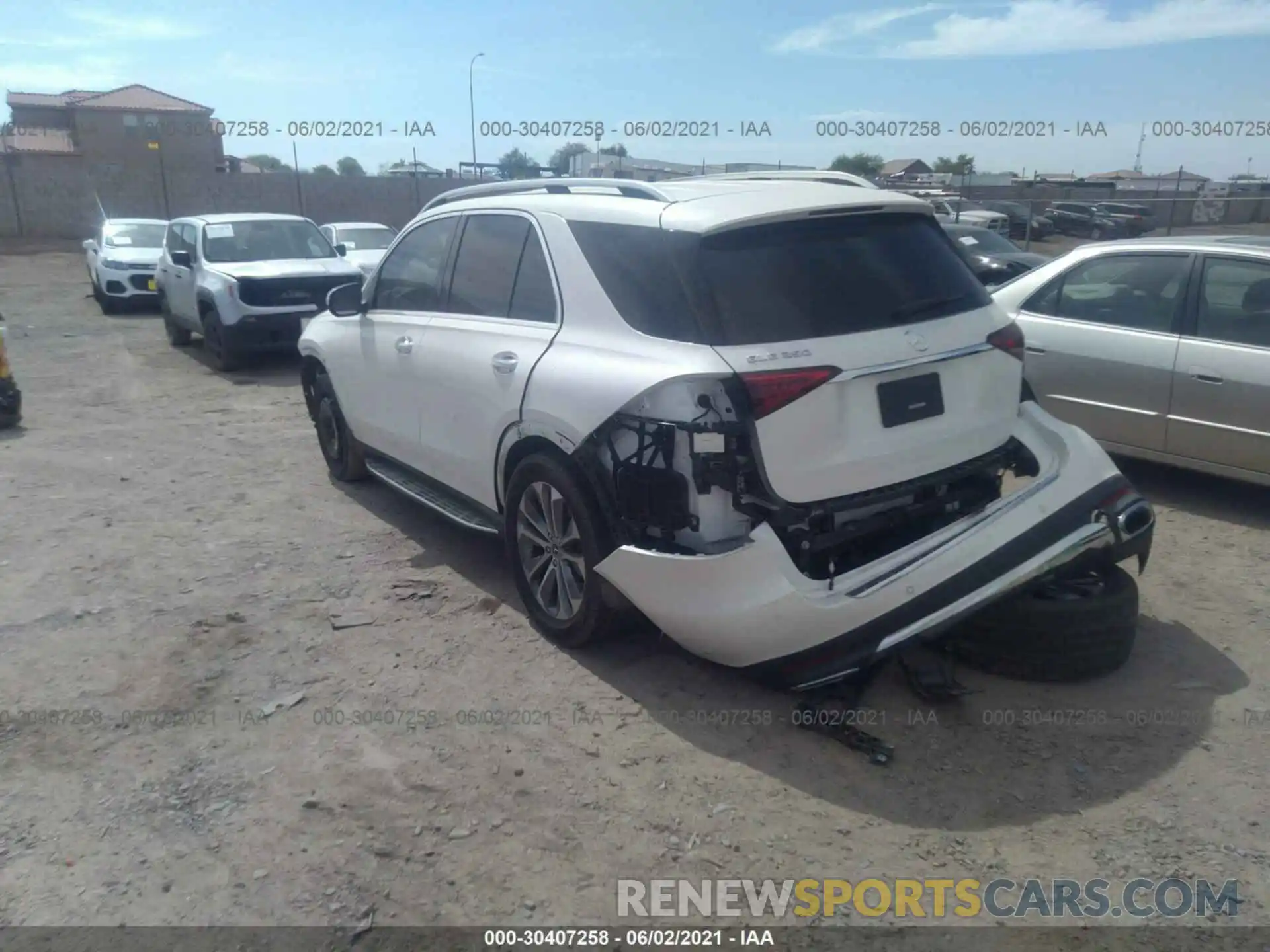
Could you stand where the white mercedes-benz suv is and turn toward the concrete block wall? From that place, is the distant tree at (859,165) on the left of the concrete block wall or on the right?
right

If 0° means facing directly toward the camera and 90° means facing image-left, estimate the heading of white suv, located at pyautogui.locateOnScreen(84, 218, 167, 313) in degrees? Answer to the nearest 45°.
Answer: approximately 315°

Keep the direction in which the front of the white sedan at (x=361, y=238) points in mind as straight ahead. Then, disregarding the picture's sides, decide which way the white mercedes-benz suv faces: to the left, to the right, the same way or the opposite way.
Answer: the opposite way

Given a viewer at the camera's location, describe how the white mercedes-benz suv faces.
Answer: facing away from the viewer and to the left of the viewer

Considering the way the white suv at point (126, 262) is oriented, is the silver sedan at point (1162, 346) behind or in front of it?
in front

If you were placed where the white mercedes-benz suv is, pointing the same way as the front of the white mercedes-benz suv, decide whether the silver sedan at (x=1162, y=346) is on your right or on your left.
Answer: on your right

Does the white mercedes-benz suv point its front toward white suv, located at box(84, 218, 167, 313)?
yes

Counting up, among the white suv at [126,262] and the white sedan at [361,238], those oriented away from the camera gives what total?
0

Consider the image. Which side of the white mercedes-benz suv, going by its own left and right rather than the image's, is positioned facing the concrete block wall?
front

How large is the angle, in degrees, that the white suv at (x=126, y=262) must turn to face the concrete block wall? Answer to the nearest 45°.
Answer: approximately 135° to its left

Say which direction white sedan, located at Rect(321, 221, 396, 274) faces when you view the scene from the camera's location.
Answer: facing the viewer and to the right of the viewer

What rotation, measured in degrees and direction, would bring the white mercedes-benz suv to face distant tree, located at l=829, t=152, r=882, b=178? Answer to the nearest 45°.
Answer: approximately 45° to its right
